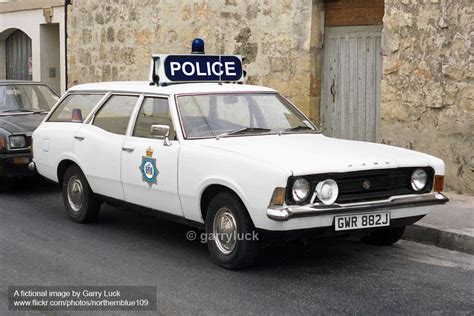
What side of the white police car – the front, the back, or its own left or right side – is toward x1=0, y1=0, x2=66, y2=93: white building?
back

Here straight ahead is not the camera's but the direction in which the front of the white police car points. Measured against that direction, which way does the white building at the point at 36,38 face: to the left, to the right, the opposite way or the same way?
to the right

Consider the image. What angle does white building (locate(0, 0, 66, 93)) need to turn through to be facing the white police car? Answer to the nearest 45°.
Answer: approximately 45° to its left

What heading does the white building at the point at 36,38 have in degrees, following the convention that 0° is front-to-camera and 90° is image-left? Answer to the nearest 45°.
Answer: approximately 45°
